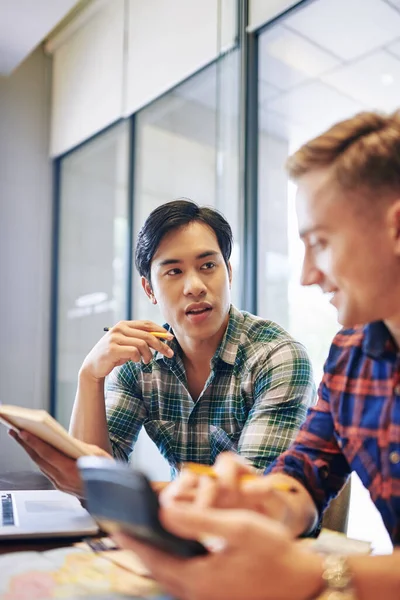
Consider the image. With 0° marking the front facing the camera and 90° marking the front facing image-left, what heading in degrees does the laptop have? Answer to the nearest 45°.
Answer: approximately 270°

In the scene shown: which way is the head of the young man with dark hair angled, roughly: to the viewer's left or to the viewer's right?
to the viewer's right

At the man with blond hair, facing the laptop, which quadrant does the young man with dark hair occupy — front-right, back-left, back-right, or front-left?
front-right

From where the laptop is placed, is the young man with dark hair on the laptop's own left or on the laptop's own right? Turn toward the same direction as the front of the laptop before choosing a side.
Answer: on the laptop's own left

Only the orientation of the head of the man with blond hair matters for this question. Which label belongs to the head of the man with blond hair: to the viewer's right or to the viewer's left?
to the viewer's left
